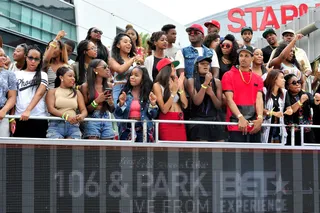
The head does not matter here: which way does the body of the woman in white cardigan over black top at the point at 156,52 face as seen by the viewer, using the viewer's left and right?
facing the viewer and to the right of the viewer

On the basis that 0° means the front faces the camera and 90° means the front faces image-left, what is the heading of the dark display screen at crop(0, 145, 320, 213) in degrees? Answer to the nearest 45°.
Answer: approximately 0°

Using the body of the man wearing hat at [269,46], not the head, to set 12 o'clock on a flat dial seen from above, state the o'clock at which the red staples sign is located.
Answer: The red staples sign is roughly at 6 o'clock from the man wearing hat.

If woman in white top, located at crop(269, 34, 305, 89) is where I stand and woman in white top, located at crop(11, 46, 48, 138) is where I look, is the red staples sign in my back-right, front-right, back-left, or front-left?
back-right

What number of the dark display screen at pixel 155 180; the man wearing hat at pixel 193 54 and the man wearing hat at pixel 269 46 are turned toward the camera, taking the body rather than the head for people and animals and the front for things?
3
